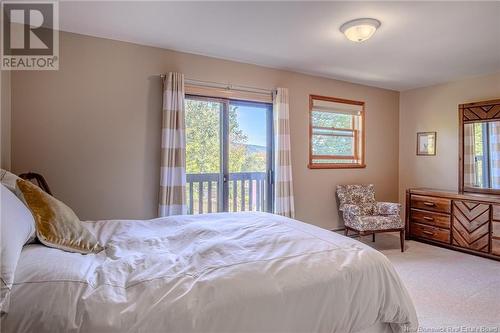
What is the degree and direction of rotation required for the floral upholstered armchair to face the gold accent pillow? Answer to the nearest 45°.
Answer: approximately 90° to its right

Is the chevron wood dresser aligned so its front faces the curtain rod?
yes

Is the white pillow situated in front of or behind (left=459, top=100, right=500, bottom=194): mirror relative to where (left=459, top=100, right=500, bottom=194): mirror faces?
in front

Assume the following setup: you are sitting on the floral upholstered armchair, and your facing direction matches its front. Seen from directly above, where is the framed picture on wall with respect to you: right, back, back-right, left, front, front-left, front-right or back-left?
left

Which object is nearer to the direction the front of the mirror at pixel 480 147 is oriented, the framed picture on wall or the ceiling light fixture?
the ceiling light fixture

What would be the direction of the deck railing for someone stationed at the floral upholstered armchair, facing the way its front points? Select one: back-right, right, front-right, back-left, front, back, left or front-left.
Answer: right

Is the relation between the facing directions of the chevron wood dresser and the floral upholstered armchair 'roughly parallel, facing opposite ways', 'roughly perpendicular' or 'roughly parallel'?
roughly perpendicular

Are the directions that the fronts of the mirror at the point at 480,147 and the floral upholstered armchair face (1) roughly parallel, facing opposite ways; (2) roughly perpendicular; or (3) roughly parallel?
roughly perpendicular

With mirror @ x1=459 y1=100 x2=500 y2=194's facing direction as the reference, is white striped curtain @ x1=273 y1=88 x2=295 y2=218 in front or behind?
in front

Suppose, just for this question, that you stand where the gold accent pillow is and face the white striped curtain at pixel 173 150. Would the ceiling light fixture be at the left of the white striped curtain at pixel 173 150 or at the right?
right

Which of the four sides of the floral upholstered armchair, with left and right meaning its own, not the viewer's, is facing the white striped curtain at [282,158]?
right
